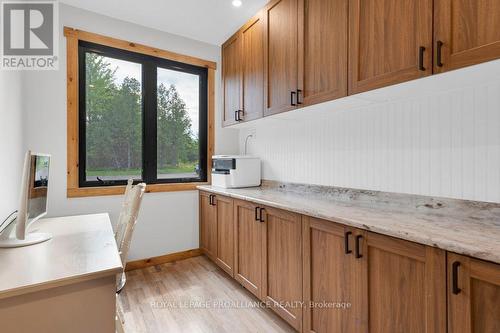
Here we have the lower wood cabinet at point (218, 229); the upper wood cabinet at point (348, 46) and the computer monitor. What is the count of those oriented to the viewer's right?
1

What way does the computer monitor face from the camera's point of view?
to the viewer's right

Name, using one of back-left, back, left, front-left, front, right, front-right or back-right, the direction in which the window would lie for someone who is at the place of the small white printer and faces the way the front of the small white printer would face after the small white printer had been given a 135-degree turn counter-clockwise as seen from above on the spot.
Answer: back

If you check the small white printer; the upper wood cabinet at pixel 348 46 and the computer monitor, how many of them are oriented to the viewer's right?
1

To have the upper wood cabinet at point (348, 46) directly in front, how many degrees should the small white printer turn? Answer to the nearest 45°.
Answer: approximately 90° to its left

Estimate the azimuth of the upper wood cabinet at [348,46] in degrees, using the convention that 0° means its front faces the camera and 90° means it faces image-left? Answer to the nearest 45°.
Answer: approximately 45°

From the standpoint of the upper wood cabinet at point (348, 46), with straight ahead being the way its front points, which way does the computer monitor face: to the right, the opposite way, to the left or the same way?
the opposite way

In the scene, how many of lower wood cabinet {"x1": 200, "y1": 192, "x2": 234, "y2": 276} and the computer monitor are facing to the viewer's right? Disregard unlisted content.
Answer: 1

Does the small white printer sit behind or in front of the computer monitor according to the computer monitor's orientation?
in front

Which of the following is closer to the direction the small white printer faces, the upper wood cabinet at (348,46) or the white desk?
the white desk
